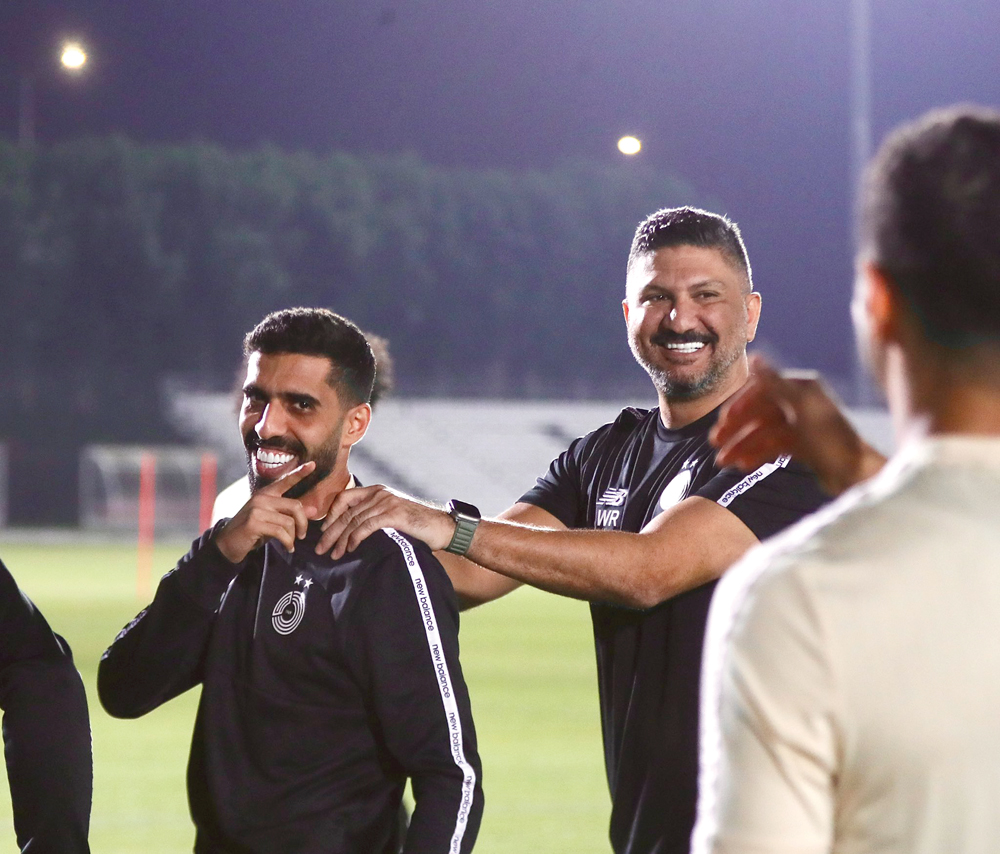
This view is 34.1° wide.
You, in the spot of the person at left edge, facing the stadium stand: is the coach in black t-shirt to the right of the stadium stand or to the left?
right

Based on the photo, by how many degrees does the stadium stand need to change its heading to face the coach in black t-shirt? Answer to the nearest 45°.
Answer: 0° — it already faces them

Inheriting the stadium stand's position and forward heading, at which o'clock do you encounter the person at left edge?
The person at left edge is roughly at 12 o'clock from the stadium stand.

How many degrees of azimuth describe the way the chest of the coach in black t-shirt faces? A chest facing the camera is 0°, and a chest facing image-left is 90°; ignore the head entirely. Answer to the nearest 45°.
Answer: approximately 45°

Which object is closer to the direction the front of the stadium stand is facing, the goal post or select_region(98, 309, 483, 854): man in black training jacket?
the man in black training jacket

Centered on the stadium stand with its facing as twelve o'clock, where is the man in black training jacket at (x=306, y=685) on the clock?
The man in black training jacket is roughly at 12 o'clock from the stadium stand.

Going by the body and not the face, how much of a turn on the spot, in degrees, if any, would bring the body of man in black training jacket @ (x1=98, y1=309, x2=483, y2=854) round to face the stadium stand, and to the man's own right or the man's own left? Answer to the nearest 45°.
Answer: approximately 135° to the man's own right

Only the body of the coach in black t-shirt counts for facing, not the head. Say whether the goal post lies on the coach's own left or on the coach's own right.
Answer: on the coach's own right

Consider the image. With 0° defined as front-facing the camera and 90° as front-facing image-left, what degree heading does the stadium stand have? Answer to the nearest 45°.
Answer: approximately 0°

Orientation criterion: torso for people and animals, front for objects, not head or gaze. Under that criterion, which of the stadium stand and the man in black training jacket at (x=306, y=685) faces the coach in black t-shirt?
the stadium stand

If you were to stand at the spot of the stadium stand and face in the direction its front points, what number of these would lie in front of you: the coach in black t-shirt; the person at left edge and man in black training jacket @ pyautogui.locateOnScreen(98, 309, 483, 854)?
3

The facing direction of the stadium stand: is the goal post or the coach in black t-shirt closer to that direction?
the coach in black t-shirt

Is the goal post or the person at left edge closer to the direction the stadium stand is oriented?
the person at left edge

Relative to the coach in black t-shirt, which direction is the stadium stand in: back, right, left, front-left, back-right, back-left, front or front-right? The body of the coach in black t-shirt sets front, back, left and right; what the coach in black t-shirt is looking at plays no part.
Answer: back-right
